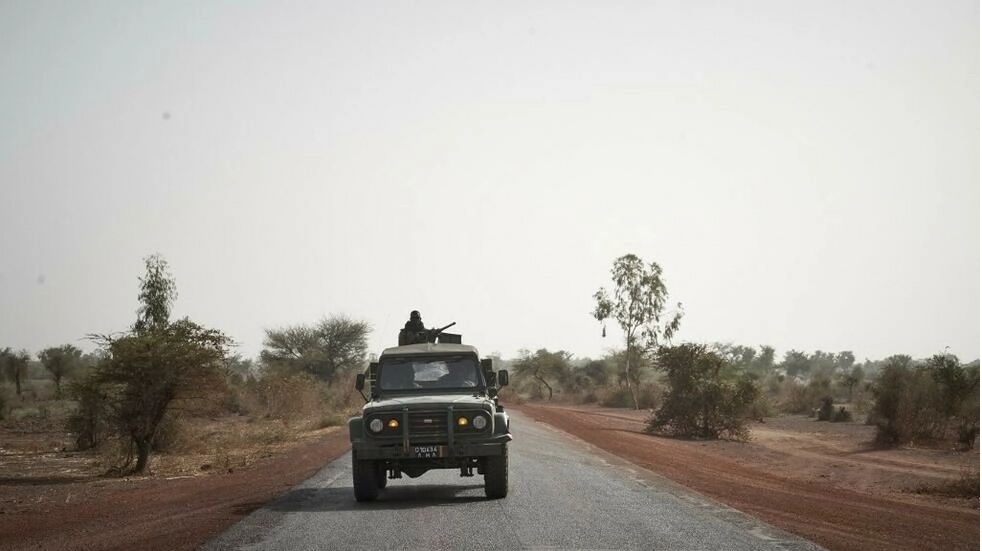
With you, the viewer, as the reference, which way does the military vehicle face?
facing the viewer

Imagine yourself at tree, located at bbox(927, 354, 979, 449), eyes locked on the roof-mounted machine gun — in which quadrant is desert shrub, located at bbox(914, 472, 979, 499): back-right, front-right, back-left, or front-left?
front-left

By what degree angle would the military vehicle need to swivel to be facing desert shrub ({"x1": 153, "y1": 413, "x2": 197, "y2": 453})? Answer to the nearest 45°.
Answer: approximately 135° to its right

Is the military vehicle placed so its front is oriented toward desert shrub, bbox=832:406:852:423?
no

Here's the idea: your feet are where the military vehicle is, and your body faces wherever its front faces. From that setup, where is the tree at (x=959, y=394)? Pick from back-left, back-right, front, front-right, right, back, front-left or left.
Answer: back-left

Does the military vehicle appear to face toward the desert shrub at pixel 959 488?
no

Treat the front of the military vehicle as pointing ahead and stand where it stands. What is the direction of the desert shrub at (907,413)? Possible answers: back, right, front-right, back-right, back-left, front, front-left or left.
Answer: back-left

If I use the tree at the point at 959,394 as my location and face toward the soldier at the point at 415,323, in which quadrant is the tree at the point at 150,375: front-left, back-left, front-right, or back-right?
front-right

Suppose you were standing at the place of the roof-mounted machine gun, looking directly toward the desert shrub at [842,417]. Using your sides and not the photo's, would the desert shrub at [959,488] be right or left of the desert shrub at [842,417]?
right

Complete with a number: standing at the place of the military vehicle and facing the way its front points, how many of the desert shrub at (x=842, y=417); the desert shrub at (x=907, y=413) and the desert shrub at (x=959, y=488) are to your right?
0

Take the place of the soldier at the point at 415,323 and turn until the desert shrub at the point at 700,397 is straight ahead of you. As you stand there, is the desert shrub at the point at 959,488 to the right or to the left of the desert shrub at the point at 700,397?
right

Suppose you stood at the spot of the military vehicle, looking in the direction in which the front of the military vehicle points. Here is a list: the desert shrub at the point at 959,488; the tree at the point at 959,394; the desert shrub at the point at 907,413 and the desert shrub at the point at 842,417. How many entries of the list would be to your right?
0

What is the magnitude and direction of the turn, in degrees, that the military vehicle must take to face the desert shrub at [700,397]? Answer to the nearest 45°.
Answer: approximately 135° to its left
